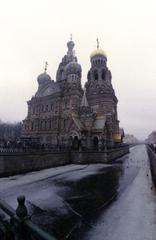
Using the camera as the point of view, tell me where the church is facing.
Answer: facing the viewer and to the right of the viewer

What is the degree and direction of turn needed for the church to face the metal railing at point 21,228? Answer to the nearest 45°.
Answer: approximately 45° to its right
